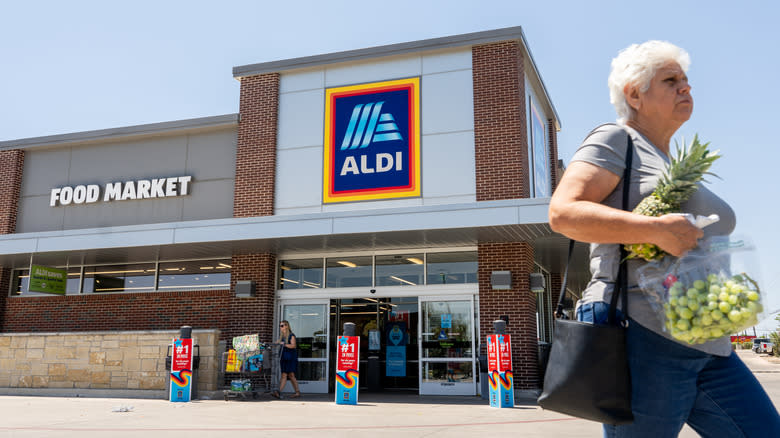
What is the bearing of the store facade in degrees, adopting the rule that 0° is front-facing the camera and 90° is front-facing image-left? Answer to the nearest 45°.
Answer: approximately 0°

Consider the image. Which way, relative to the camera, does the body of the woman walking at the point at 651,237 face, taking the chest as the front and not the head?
to the viewer's right

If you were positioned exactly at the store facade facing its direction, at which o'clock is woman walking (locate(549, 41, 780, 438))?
The woman walking is roughly at 12 o'clock from the store facade.

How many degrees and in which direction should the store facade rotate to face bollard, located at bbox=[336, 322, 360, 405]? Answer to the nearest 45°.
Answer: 0° — it already faces it
